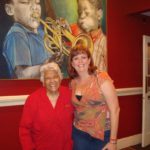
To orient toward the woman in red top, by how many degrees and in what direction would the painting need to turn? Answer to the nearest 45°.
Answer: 0° — it already faces them

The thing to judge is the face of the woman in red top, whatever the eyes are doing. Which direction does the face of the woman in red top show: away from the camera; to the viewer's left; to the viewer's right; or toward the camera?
toward the camera

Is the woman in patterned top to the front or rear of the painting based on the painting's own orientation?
to the front

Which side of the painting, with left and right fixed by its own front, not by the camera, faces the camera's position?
front

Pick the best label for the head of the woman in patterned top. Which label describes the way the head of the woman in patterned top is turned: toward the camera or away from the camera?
toward the camera
